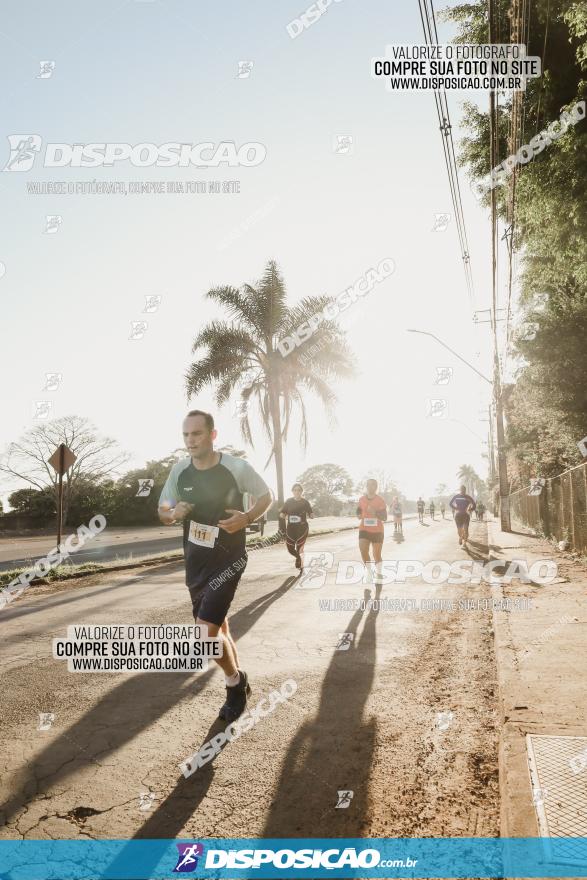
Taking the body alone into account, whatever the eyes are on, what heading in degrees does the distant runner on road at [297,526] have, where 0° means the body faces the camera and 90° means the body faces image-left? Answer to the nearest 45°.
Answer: approximately 0°

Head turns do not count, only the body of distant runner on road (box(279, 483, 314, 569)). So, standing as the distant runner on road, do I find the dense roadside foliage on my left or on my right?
on my left

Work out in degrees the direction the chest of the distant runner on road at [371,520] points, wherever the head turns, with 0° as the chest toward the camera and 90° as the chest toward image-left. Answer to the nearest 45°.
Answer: approximately 0°

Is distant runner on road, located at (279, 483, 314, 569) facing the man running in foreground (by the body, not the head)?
yes

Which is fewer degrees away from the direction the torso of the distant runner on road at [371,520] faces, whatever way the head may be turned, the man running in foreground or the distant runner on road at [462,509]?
the man running in foreground

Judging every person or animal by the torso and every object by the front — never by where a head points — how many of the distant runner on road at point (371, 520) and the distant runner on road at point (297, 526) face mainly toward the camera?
2

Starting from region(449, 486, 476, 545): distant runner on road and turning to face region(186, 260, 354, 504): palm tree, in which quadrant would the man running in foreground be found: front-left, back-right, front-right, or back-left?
back-left

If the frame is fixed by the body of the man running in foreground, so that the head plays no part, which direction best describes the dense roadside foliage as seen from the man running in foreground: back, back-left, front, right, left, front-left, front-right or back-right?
back

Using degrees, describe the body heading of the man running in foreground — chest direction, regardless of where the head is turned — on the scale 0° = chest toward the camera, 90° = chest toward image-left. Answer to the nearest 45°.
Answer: approximately 45°

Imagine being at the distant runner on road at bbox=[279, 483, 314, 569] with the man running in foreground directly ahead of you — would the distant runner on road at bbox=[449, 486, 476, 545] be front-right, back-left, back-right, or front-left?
back-left

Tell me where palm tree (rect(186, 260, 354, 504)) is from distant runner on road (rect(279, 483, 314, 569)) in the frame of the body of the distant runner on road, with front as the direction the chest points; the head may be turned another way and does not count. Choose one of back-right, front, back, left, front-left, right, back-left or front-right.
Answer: back
